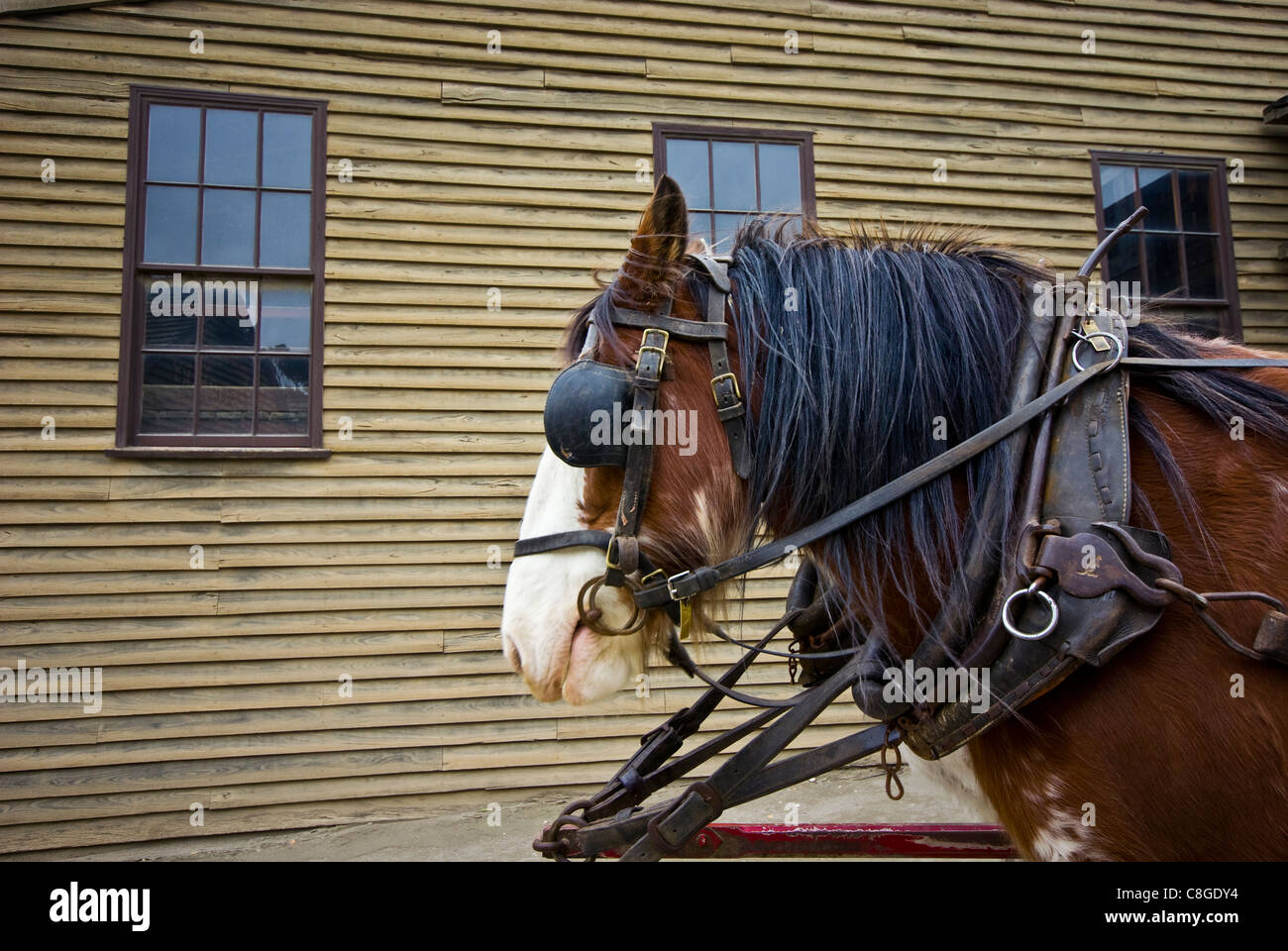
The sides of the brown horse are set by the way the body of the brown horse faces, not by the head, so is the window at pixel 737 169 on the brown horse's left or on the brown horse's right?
on the brown horse's right

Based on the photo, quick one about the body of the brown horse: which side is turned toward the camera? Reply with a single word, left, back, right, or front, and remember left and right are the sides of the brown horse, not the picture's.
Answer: left

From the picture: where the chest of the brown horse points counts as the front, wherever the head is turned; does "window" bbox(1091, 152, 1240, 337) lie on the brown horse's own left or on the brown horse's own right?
on the brown horse's own right

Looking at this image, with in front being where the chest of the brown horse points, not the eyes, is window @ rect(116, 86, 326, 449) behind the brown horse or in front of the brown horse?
in front
